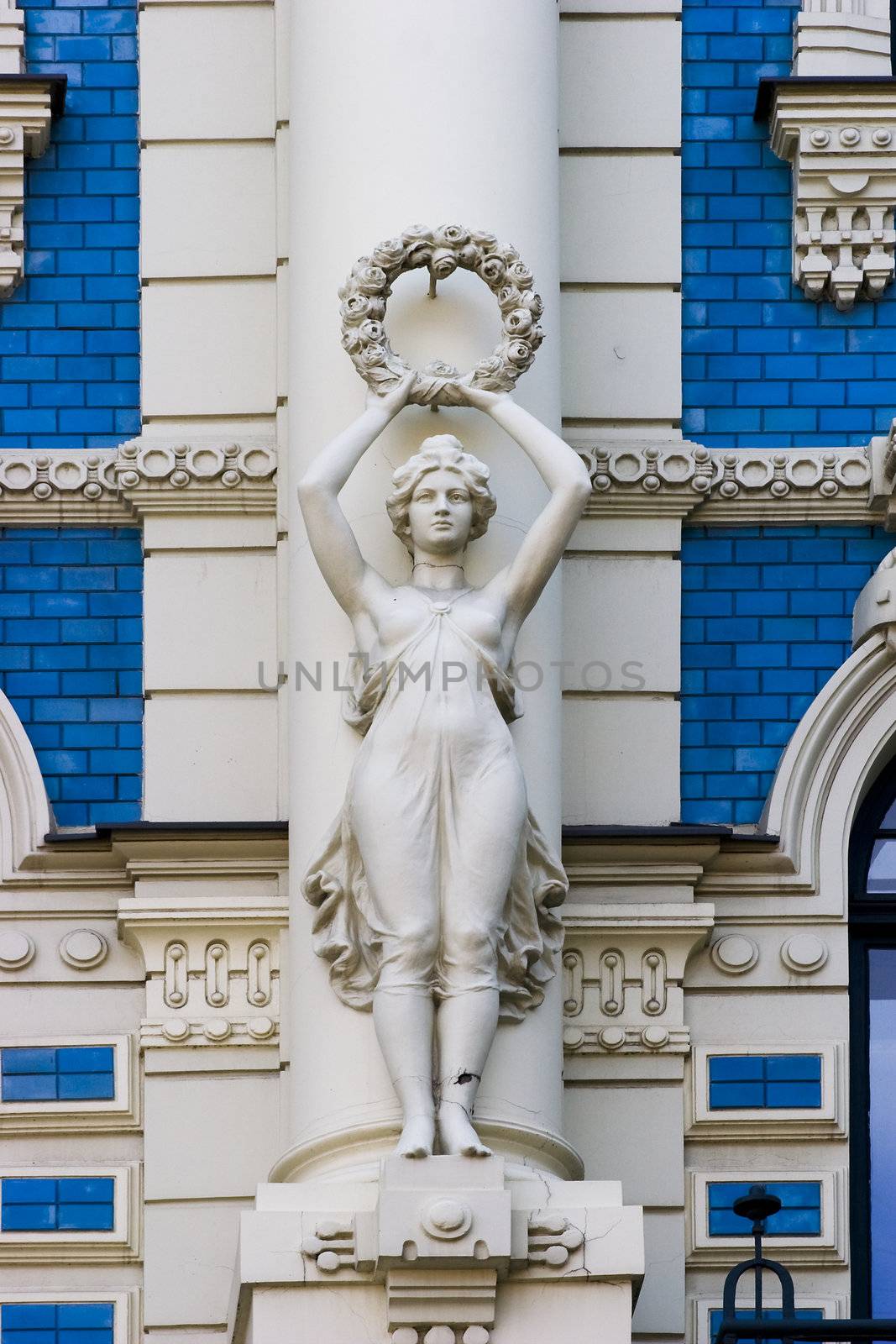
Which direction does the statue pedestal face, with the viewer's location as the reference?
facing the viewer

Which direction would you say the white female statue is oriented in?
toward the camera
